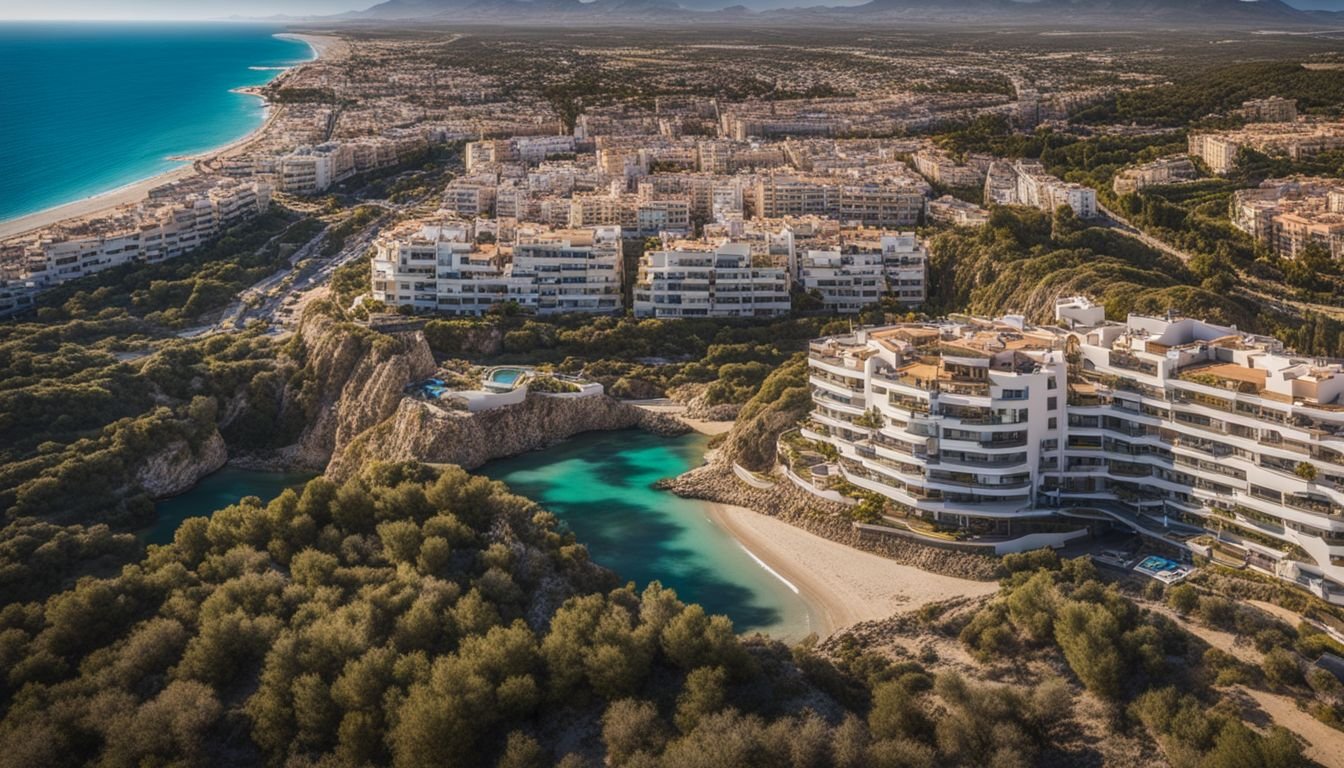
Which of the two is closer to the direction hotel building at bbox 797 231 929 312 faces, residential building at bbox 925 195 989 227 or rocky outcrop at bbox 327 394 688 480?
the rocky outcrop

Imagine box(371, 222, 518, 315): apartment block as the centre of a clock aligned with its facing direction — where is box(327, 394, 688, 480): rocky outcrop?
The rocky outcrop is roughly at 12 o'clock from the apartment block.

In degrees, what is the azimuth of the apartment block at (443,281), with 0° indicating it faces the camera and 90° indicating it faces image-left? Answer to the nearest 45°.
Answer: approximately 0°

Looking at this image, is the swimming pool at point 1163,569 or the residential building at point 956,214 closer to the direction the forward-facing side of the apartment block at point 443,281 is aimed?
the swimming pool

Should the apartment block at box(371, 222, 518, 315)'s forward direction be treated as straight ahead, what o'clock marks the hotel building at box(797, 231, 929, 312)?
The hotel building is roughly at 9 o'clock from the apartment block.
